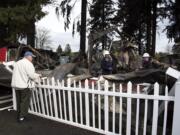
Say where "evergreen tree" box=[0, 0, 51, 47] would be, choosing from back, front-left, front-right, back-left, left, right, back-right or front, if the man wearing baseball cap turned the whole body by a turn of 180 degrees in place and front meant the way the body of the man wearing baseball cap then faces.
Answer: back-right

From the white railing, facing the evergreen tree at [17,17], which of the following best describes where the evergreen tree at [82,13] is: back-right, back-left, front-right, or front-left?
front-right

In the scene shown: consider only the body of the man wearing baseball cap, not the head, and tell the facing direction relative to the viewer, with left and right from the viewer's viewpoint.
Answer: facing away from the viewer and to the right of the viewer
